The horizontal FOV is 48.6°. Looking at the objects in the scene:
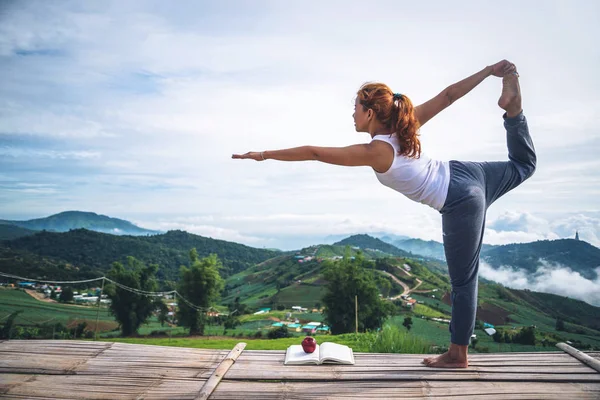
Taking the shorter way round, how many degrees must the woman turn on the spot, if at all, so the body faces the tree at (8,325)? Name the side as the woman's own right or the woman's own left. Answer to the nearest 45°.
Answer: approximately 45° to the woman's own right

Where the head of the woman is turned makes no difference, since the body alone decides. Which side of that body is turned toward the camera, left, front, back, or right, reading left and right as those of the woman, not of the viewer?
left

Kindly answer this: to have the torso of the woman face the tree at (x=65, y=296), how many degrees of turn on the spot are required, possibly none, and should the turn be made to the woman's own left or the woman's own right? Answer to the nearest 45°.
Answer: approximately 45° to the woman's own right

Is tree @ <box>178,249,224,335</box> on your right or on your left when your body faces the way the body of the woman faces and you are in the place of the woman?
on your right

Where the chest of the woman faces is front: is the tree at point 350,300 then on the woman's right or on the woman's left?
on the woman's right

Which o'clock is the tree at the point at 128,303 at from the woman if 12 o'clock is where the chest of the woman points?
The tree is roughly at 2 o'clock from the woman.

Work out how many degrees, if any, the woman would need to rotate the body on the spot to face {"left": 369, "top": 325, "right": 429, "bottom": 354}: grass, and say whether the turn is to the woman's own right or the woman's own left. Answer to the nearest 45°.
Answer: approximately 90° to the woman's own right

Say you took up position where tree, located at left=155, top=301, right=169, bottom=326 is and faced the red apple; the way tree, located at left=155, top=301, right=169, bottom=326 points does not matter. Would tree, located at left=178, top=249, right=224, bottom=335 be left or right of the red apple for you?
left
